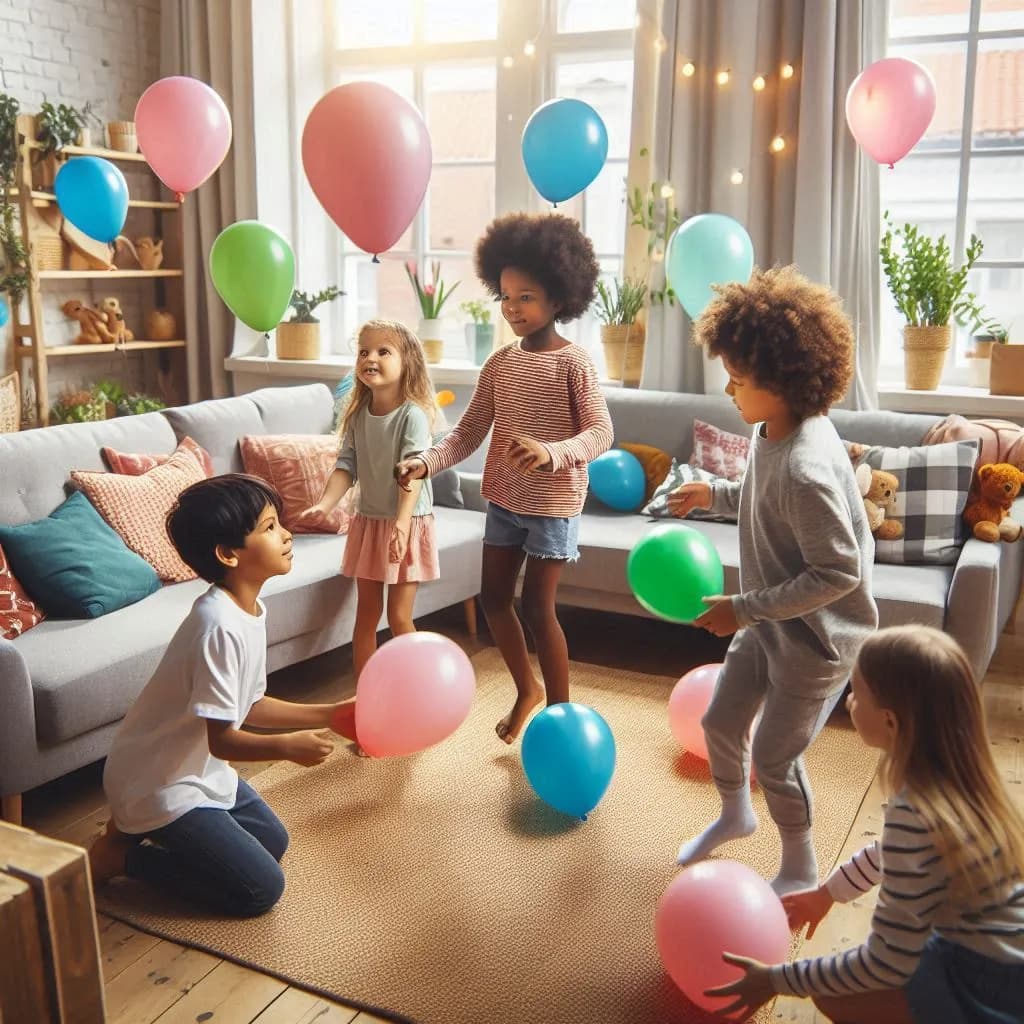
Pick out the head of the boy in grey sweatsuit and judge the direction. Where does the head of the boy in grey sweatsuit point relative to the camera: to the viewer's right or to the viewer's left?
to the viewer's left

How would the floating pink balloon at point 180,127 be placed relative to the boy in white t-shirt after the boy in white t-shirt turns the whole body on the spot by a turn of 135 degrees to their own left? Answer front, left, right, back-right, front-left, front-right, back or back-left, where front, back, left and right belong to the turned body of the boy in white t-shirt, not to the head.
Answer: front-right

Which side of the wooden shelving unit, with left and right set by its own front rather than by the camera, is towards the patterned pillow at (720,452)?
front

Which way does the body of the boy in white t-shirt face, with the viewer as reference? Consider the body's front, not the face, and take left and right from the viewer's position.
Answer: facing to the right of the viewer

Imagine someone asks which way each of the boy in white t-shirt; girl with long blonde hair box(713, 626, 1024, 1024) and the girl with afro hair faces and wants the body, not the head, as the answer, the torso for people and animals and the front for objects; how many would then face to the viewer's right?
1

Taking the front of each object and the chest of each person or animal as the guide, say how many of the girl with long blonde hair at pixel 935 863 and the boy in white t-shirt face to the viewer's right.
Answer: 1

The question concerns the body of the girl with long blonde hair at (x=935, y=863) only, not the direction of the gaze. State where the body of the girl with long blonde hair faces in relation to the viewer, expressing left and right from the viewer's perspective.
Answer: facing away from the viewer and to the left of the viewer

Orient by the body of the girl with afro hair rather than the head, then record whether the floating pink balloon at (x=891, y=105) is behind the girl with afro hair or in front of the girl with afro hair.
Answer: behind

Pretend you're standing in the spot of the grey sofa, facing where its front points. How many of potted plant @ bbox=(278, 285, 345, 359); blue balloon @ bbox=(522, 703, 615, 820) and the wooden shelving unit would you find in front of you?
1

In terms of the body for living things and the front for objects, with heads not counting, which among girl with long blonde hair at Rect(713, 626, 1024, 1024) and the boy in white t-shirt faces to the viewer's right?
the boy in white t-shirt

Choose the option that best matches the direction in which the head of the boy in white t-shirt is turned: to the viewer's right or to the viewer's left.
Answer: to the viewer's right

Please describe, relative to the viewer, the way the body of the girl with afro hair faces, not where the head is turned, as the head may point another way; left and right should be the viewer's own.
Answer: facing the viewer and to the left of the viewer

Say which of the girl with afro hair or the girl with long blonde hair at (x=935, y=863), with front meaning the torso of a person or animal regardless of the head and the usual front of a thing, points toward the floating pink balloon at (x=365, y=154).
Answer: the girl with long blonde hair

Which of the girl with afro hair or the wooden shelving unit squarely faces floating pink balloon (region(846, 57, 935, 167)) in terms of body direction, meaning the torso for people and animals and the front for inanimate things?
the wooden shelving unit

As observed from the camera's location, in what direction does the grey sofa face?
facing the viewer and to the right of the viewer

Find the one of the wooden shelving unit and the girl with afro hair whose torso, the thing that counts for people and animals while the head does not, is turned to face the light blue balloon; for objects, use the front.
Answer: the wooden shelving unit

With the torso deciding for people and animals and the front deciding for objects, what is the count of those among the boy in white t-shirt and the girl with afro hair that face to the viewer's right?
1
